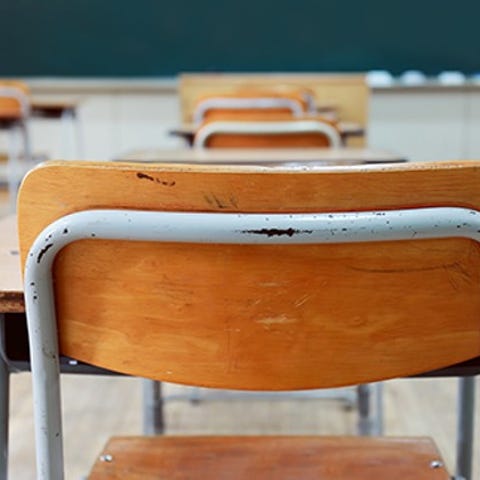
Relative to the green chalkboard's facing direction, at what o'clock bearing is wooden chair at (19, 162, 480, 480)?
The wooden chair is roughly at 12 o'clock from the green chalkboard.

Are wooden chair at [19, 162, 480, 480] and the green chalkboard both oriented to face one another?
yes

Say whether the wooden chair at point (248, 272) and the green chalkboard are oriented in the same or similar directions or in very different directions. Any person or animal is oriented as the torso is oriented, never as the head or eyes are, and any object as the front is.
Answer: very different directions

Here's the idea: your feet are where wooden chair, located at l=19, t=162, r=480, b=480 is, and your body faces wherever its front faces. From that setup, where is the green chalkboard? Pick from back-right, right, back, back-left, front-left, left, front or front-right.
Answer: front

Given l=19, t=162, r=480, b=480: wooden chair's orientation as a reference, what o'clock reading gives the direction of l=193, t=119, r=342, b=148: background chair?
The background chair is roughly at 12 o'clock from the wooden chair.

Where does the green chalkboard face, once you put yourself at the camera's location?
facing the viewer

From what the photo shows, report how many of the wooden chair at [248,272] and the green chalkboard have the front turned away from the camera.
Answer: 1

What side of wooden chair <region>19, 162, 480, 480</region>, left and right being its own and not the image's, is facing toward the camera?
back

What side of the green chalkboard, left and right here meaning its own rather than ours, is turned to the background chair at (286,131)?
front

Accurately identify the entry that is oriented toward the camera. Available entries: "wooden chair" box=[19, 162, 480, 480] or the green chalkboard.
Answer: the green chalkboard
